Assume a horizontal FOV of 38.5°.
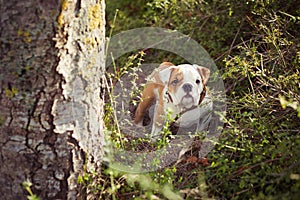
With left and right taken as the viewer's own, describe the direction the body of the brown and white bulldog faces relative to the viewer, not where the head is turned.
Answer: facing the viewer and to the right of the viewer

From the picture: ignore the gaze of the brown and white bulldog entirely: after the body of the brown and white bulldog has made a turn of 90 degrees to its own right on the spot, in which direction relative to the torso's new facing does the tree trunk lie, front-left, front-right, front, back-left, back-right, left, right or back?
front
